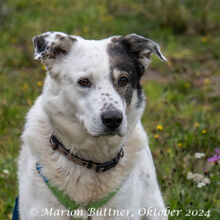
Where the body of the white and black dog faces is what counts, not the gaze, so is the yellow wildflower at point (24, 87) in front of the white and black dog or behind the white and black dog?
behind

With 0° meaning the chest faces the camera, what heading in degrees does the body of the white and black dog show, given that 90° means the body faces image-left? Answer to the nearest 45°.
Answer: approximately 0°
